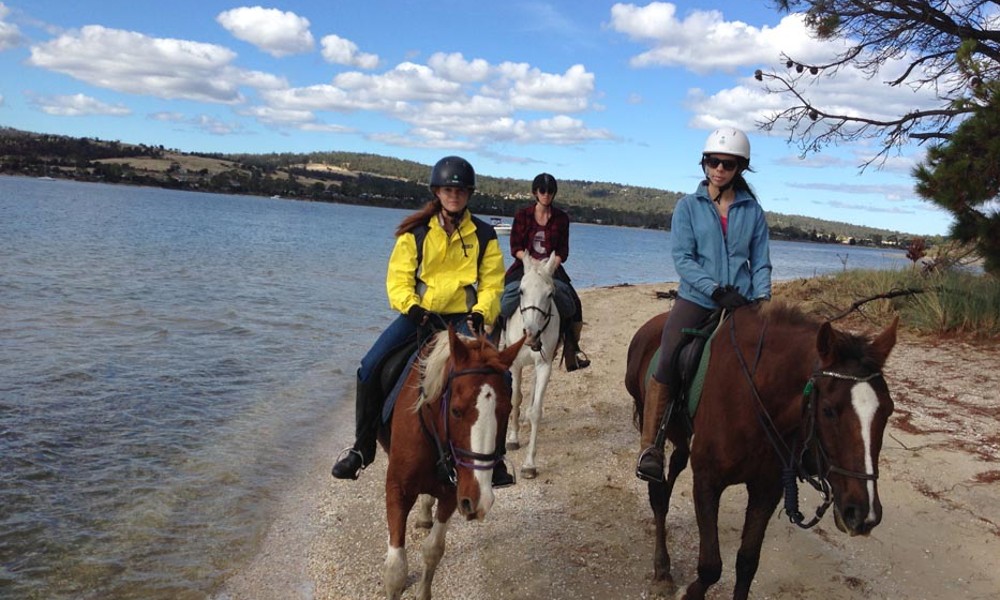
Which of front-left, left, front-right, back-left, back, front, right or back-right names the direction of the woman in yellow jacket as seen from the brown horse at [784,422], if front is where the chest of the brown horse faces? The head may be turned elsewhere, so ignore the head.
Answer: back-right

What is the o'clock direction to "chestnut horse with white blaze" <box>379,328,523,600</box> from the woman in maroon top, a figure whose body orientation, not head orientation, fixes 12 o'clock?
The chestnut horse with white blaze is roughly at 12 o'clock from the woman in maroon top.

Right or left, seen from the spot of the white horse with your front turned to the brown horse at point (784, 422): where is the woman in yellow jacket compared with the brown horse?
right

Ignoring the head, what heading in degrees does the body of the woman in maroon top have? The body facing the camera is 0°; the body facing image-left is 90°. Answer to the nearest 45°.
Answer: approximately 0°

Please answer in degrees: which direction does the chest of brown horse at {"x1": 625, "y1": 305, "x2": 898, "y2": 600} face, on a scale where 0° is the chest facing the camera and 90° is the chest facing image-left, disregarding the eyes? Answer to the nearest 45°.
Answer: approximately 315°

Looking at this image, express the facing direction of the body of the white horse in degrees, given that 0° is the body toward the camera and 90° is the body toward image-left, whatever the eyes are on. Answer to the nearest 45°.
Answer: approximately 0°

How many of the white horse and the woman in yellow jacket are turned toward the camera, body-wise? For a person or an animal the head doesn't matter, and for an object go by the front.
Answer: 2
